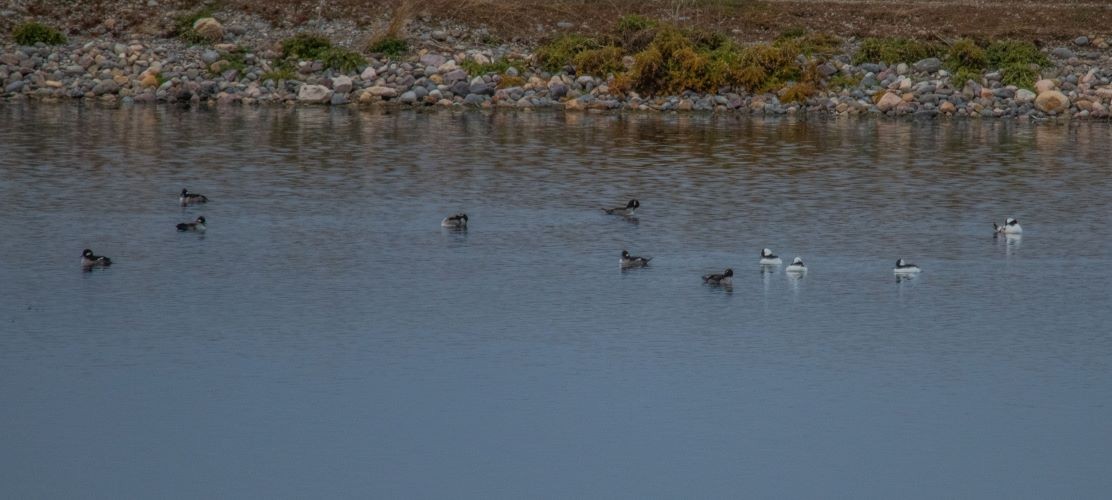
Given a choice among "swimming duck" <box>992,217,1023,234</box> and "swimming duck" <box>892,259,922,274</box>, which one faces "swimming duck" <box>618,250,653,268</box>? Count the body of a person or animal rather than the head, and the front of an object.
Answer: "swimming duck" <box>892,259,922,274</box>

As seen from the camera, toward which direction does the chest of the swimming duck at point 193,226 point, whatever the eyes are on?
to the viewer's right

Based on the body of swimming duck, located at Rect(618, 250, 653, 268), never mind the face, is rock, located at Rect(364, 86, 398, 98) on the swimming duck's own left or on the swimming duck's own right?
on the swimming duck's own right

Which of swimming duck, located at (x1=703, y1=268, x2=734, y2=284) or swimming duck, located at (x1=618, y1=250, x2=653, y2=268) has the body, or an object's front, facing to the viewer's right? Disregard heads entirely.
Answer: swimming duck, located at (x1=703, y1=268, x2=734, y2=284)

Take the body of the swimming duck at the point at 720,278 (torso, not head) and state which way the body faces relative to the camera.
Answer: to the viewer's right

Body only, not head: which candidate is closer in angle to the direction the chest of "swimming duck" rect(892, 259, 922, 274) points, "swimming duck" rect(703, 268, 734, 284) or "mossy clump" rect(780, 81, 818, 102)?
the swimming duck

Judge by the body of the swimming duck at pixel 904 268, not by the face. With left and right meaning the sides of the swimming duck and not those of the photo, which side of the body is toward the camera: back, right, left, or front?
left

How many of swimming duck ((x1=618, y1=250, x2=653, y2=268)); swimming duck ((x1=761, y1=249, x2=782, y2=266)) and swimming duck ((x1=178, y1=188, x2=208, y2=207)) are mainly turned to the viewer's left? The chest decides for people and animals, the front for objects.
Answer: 3

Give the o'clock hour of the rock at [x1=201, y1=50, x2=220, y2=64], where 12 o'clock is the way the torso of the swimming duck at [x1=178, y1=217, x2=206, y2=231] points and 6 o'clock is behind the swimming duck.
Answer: The rock is roughly at 9 o'clock from the swimming duck.

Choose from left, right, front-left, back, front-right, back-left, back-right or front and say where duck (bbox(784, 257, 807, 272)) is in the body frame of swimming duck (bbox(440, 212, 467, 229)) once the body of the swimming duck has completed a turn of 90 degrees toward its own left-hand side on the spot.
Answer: back-right

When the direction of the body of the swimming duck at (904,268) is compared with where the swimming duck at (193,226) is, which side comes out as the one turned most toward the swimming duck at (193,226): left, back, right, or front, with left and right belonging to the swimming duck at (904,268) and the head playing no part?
front

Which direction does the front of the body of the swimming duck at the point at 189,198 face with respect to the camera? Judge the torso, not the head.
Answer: to the viewer's left
